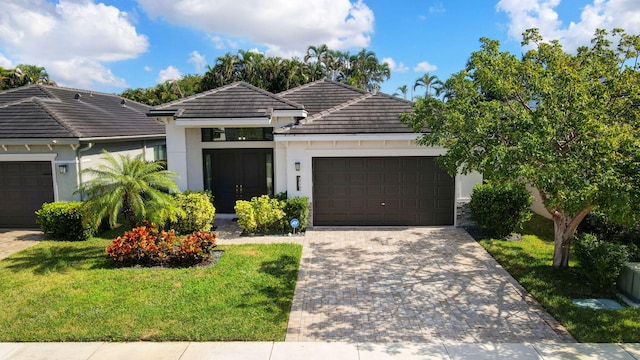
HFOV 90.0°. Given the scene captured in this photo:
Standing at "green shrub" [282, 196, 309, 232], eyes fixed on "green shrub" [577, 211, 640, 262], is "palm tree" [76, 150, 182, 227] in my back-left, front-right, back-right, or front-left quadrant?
back-right

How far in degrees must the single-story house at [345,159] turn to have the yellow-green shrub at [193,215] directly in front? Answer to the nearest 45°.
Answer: approximately 90° to its right

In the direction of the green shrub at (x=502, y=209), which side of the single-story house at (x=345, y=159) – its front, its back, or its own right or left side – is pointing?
left

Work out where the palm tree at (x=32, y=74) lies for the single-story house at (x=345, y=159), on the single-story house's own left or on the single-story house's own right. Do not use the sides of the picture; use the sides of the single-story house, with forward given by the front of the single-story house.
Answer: on the single-story house's own right

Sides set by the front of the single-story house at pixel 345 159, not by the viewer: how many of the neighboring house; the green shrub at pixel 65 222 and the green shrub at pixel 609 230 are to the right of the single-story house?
2

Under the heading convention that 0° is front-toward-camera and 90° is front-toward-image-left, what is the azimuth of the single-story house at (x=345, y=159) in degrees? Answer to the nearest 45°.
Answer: approximately 0°

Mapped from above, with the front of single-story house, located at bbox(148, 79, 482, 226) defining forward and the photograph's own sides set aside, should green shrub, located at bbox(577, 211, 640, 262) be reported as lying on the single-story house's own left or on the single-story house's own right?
on the single-story house's own left

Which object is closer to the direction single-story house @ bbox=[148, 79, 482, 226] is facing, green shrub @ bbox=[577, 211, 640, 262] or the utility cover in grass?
the utility cover in grass

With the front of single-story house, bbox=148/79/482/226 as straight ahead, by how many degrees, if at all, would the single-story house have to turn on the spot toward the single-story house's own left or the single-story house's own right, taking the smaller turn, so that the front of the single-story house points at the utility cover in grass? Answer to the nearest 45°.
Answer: approximately 45° to the single-story house's own left

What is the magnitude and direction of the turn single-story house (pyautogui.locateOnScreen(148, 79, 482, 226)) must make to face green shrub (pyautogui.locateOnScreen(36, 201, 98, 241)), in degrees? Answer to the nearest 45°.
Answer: approximately 90° to its right
